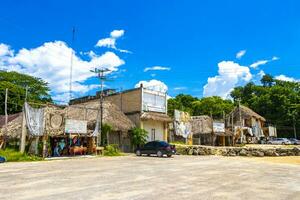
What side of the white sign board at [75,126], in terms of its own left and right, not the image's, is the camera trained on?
front

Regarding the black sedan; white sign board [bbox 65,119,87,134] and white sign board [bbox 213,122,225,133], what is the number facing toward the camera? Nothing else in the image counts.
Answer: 2

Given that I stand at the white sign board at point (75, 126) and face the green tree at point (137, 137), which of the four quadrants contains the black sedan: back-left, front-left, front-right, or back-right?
front-right

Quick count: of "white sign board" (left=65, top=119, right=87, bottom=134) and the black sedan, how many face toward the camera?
1

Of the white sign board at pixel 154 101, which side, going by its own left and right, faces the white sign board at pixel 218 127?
left

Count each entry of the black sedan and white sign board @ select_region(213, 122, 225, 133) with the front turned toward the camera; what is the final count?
1

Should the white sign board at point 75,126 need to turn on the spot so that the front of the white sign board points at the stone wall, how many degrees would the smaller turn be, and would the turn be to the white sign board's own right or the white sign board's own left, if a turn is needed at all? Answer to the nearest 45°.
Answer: approximately 90° to the white sign board's own left

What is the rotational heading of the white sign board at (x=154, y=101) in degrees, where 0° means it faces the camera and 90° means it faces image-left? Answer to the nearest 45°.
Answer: approximately 315°

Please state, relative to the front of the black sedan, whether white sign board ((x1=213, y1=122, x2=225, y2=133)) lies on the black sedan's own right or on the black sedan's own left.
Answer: on the black sedan's own right

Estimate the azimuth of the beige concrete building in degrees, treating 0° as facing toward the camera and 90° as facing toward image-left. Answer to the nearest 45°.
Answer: approximately 315°

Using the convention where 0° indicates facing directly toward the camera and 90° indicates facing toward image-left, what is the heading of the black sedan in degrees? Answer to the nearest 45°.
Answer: approximately 135°

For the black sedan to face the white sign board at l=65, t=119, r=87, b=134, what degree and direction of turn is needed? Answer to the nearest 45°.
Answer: approximately 45° to its left

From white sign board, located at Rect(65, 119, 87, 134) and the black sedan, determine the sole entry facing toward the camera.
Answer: the white sign board
